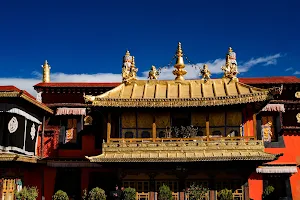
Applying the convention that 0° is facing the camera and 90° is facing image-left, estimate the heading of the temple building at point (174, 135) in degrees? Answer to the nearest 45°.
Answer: approximately 0°
